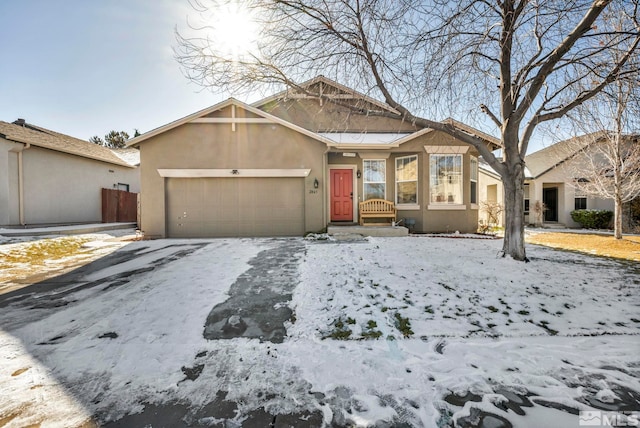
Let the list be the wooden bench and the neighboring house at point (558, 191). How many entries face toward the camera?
2

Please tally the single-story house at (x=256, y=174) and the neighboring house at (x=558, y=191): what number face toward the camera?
2

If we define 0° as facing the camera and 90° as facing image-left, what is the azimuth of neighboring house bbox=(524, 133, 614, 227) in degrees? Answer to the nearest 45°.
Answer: approximately 0°

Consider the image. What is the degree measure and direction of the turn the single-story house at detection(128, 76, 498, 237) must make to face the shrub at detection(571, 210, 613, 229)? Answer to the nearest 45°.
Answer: approximately 90° to its left

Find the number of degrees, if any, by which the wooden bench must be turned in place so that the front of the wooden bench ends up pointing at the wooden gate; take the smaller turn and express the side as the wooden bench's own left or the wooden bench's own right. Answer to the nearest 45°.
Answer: approximately 90° to the wooden bench's own right

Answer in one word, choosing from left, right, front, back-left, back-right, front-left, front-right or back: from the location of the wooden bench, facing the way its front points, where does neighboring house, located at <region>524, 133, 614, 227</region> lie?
back-left

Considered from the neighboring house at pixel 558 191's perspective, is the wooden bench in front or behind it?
in front

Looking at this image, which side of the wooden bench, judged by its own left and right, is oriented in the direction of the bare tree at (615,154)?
left

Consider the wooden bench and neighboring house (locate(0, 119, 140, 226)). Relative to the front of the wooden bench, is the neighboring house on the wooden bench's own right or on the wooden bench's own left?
on the wooden bench's own right

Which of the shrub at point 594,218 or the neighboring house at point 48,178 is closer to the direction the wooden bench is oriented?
the neighboring house
